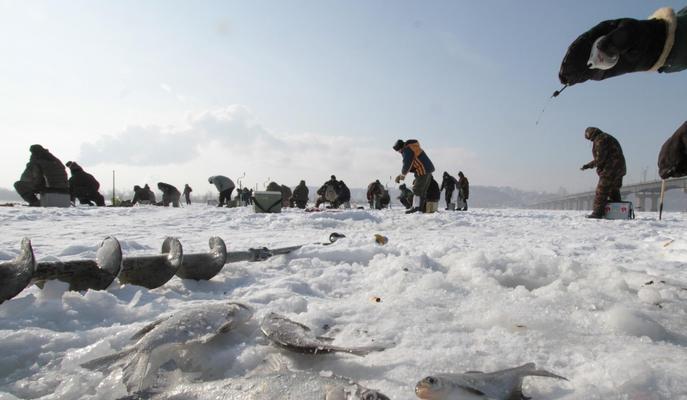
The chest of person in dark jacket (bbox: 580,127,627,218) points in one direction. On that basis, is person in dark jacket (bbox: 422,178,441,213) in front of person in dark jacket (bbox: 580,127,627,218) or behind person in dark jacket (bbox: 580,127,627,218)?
in front

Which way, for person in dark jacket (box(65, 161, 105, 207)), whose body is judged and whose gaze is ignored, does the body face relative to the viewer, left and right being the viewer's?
facing to the left of the viewer

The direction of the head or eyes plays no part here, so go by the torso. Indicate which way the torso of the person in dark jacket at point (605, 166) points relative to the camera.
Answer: to the viewer's left

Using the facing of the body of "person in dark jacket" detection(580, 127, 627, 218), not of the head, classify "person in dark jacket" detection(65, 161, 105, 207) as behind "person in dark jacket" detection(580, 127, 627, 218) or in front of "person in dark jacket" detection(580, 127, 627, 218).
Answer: in front

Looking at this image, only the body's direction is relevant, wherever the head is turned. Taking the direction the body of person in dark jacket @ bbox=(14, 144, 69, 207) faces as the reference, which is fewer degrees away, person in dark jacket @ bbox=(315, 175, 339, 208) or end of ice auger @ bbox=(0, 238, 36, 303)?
the end of ice auger

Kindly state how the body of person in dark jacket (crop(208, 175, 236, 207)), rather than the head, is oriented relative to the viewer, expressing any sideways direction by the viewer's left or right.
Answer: facing to the left of the viewer

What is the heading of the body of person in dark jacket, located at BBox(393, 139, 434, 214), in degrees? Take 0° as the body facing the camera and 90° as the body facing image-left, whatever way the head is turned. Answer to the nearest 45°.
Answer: approximately 90°

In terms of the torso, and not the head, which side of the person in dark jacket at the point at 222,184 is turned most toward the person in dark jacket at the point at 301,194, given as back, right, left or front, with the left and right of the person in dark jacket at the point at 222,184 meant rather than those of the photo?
back

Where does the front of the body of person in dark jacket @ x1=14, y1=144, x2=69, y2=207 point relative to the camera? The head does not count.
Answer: to the viewer's left

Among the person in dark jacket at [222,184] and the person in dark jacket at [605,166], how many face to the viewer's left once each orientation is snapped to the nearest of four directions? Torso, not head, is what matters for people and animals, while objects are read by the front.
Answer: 2

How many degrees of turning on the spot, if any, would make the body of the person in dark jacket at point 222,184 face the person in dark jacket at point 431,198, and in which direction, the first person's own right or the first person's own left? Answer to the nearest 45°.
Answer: approximately 135° to the first person's own left
